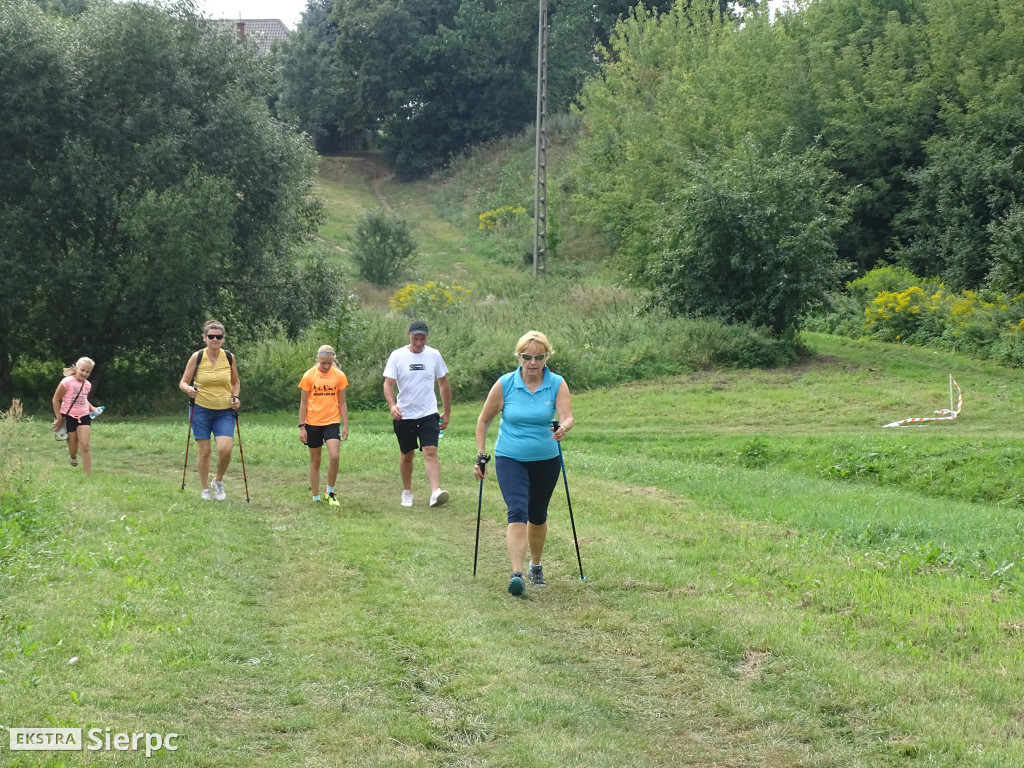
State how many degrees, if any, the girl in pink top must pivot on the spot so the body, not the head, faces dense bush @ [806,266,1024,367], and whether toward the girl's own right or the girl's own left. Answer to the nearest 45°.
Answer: approximately 90° to the girl's own left

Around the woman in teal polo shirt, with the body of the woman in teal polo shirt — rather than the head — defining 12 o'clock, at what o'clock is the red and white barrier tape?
The red and white barrier tape is roughly at 7 o'clock from the woman in teal polo shirt.

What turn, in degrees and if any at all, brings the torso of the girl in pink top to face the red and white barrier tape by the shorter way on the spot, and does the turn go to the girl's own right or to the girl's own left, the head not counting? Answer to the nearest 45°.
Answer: approximately 45° to the girl's own left

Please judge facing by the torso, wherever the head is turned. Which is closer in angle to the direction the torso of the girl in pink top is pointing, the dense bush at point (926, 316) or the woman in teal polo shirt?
the woman in teal polo shirt

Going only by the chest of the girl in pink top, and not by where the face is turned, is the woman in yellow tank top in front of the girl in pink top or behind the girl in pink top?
in front

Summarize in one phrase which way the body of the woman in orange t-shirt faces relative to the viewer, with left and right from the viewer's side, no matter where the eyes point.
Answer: facing the viewer

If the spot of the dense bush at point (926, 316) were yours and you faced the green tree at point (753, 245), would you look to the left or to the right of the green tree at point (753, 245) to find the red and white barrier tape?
left

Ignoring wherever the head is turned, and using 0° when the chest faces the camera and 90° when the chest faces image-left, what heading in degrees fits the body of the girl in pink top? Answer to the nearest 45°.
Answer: approximately 315°

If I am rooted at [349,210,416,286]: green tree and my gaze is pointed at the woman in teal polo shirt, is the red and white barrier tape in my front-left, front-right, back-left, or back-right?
front-left

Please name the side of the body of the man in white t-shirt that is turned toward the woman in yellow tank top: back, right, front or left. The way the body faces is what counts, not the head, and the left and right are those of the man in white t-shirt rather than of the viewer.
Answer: right

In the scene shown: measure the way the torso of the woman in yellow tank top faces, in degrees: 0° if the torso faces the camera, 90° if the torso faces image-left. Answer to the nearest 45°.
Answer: approximately 0°
